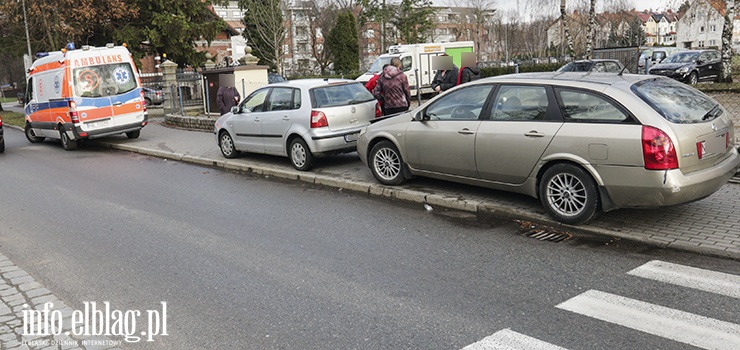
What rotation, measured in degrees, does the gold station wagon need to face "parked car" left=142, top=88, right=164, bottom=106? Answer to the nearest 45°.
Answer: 0° — it already faces it

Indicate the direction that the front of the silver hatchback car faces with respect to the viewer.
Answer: facing away from the viewer and to the left of the viewer

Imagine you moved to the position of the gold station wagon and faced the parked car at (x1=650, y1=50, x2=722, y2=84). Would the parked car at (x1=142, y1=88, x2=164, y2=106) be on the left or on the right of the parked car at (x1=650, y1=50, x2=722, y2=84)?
left

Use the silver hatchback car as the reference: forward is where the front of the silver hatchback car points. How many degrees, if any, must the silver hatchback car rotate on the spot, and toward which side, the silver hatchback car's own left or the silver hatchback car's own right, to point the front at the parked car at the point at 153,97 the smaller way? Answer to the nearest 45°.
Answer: approximately 45° to the silver hatchback car's own right

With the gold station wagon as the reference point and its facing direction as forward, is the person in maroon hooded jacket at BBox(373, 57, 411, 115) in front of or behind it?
in front

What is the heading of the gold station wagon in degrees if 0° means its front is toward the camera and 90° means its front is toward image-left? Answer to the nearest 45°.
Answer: approximately 135°
